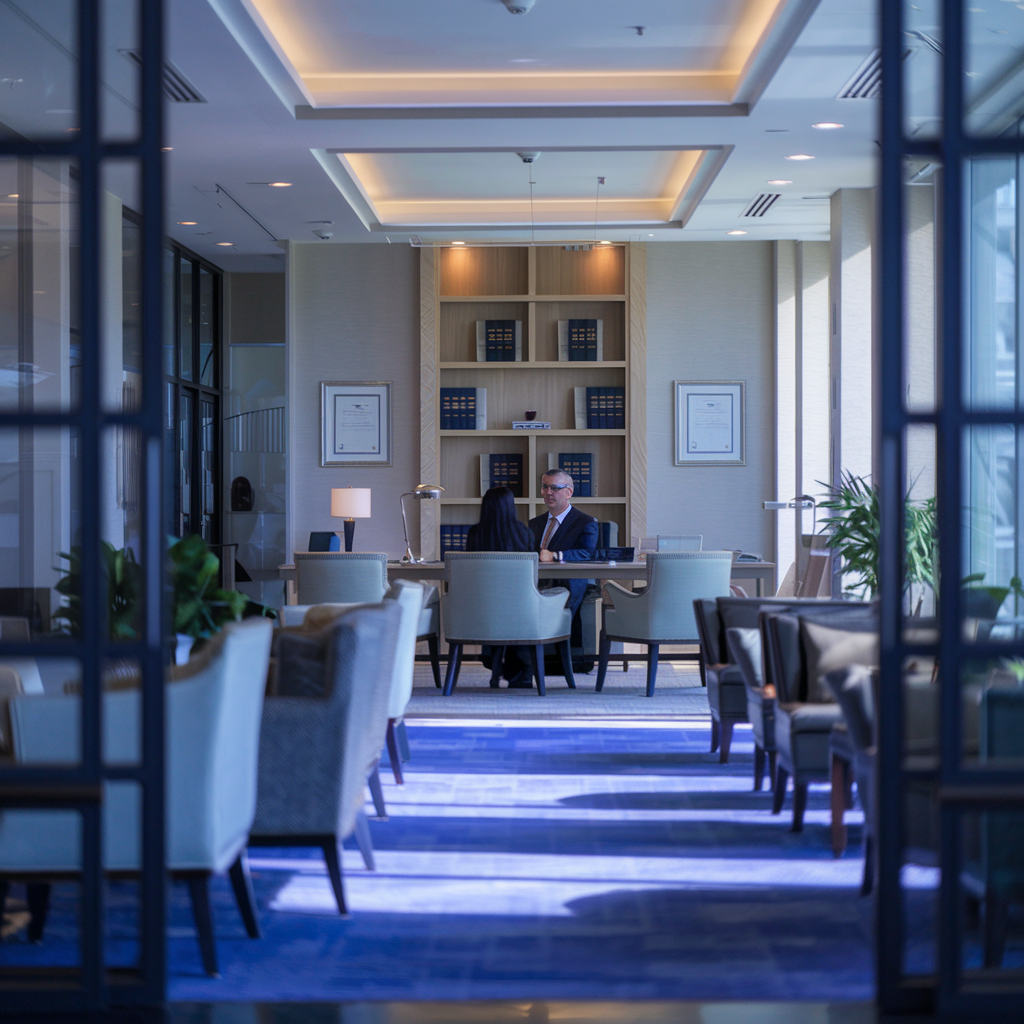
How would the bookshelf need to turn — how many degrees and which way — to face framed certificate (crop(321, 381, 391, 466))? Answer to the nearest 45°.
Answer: approximately 90° to its right

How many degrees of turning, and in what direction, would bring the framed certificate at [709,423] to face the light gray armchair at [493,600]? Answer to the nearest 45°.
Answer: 0° — it already faces it

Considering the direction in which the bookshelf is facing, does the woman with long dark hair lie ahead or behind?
ahead

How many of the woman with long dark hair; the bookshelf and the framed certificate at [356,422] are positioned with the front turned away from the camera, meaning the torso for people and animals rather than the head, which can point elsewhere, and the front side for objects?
1

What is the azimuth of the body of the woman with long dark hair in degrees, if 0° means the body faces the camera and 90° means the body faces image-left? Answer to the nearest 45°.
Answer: approximately 180°

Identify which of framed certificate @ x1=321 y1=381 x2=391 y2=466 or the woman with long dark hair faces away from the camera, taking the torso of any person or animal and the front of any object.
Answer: the woman with long dark hair

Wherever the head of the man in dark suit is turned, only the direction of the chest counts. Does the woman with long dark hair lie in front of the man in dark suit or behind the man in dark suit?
in front

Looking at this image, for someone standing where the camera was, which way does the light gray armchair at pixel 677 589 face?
facing away from the viewer and to the left of the viewer

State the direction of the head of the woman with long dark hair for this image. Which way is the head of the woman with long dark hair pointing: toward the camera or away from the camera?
away from the camera

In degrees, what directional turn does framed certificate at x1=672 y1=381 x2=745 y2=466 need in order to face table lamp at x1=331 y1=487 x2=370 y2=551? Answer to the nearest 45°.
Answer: approximately 45° to its right
